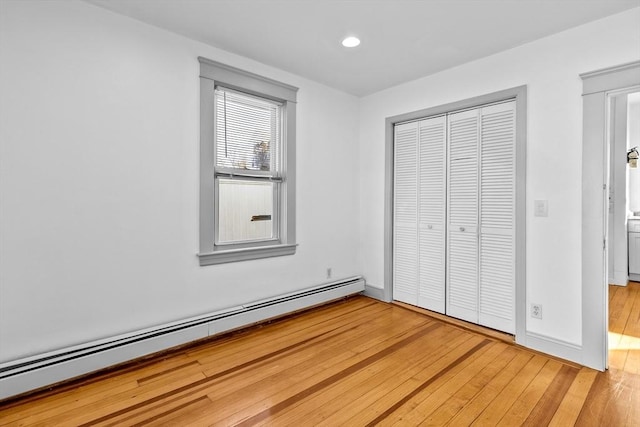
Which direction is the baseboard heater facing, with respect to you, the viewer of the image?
facing the viewer and to the right of the viewer

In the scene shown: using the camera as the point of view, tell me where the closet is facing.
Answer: facing the viewer and to the left of the viewer

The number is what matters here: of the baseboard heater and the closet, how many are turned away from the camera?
0

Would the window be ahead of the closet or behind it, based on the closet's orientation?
ahead

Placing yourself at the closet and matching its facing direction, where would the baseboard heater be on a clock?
The baseboard heater is roughly at 12 o'clock from the closet.
